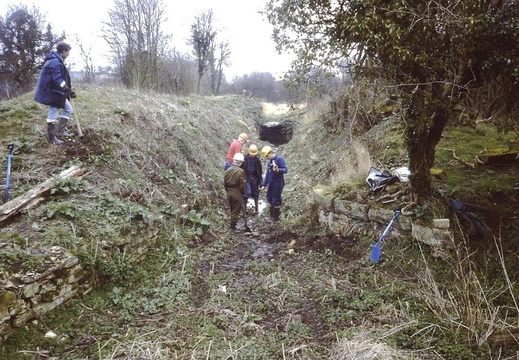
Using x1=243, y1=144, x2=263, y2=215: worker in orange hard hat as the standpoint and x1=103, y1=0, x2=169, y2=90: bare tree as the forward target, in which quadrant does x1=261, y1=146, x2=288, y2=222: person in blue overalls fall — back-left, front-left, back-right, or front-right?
back-right

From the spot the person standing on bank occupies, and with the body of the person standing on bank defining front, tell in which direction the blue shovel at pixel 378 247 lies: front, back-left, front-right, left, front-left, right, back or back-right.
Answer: front-right

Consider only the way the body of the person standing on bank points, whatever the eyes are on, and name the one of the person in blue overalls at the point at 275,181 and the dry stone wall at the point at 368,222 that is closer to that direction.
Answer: the person in blue overalls

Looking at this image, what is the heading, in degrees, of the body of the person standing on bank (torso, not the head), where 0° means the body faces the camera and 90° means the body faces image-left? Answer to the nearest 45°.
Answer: approximately 270°

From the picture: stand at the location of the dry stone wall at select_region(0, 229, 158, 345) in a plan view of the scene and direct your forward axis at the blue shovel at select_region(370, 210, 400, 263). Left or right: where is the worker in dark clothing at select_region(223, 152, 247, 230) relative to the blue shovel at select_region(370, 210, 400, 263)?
left

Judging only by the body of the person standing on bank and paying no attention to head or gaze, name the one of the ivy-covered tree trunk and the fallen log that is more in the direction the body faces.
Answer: the ivy-covered tree trunk

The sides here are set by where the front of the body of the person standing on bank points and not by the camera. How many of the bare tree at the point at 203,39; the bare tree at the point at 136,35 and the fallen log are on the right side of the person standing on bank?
1

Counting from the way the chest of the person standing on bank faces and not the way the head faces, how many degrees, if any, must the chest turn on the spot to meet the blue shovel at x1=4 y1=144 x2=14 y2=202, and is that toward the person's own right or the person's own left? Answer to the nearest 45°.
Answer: approximately 135° to the person's own right

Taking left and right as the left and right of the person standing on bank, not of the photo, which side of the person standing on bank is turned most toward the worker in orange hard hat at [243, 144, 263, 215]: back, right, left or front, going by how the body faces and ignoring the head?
front

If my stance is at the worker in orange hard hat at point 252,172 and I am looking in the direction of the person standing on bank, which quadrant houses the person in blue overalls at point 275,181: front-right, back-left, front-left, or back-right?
back-left

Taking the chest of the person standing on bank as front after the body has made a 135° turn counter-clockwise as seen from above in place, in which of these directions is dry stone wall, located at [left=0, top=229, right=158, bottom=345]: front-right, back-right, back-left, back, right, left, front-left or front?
back-left

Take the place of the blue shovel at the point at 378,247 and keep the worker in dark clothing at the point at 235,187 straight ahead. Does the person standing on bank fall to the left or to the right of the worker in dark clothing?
left

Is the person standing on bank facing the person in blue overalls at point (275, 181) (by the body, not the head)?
yes

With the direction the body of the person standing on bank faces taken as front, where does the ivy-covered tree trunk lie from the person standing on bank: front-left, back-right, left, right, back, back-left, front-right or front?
front-right
